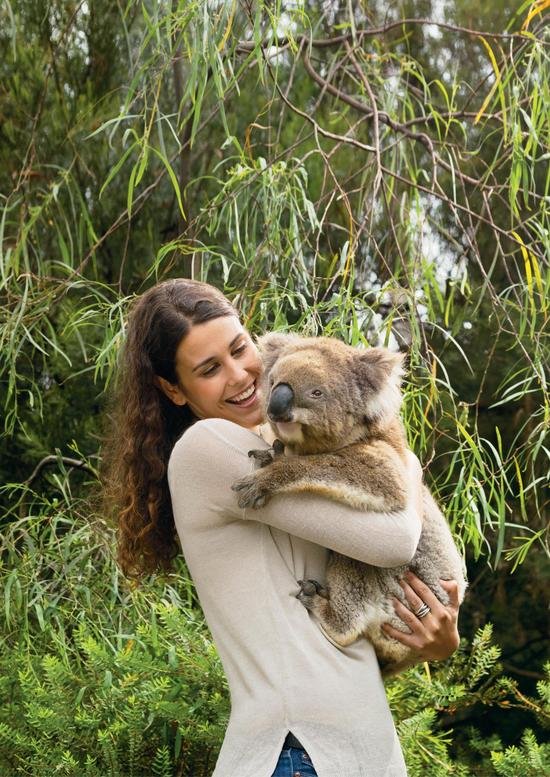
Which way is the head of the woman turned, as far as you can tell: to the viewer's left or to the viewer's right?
to the viewer's right

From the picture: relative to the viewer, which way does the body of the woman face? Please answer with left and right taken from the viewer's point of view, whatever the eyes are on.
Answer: facing to the right of the viewer
